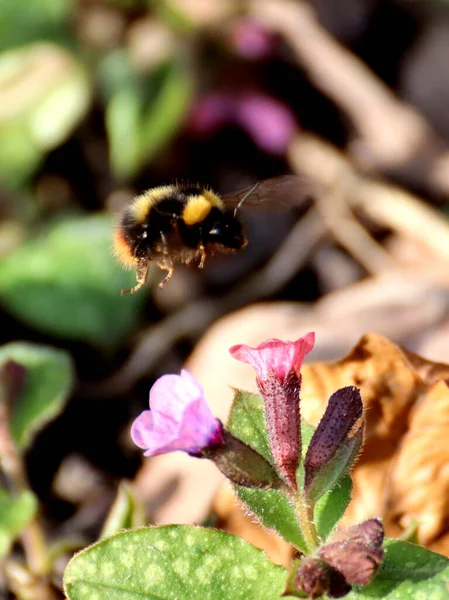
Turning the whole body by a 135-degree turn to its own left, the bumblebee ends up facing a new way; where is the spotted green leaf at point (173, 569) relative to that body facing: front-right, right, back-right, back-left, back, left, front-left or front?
back-left

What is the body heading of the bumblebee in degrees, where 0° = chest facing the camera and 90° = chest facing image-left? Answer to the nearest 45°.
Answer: approximately 270°

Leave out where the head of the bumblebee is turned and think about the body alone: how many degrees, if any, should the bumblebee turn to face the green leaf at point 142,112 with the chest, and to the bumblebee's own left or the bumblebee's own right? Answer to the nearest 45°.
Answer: approximately 90° to the bumblebee's own left

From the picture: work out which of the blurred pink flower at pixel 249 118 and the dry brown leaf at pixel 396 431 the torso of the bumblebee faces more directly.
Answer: the dry brown leaf

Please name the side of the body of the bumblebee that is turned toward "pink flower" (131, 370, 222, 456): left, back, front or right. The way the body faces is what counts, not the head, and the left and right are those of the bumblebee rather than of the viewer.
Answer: right

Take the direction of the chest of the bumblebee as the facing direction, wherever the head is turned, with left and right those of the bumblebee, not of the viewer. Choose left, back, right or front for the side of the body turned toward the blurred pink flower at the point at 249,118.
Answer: left

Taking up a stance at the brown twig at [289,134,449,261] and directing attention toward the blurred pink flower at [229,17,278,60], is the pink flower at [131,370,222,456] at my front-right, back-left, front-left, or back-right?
back-left

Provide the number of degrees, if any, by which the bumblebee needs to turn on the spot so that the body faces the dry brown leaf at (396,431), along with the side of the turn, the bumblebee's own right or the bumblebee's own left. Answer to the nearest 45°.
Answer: approximately 45° to the bumblebee's own right

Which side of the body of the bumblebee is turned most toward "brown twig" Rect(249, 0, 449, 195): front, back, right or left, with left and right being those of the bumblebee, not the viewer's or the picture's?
left

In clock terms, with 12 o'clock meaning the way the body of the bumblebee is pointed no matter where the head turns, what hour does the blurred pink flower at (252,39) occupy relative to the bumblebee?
The blurred pink flower is roughly at 9 o'clock from the bumblebee.
